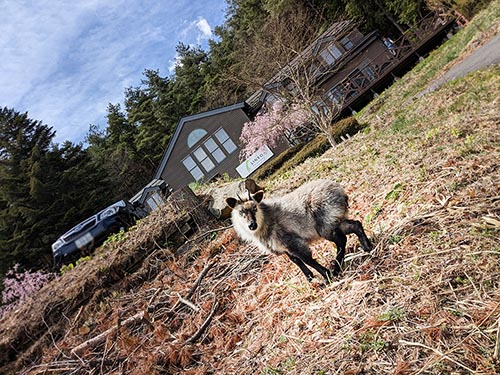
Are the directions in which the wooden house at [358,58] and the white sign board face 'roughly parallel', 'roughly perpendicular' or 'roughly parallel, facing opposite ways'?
roughly parallel

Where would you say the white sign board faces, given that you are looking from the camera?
facing the viewer

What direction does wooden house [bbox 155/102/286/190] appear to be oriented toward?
toward the camera

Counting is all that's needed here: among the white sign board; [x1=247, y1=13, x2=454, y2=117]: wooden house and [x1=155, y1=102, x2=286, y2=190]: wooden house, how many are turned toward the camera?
3

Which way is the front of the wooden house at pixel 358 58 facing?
toward the camera

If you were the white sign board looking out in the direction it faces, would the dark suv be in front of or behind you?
in front

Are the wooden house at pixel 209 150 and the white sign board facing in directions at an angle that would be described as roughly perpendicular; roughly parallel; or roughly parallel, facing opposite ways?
roughly parallel

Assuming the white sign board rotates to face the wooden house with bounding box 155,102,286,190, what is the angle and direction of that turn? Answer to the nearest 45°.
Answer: approximately 135° to its right

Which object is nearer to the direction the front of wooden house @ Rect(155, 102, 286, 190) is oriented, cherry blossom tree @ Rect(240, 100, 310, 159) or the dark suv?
the dark suv

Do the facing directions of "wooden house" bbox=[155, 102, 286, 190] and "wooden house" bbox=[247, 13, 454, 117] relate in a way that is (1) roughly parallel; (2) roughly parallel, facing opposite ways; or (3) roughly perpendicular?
roughly parallel

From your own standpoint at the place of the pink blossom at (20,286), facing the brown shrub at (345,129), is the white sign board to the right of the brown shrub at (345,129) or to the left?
left

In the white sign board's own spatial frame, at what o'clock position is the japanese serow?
The japanese serow is roughly at 12 o'clock from the white sign board.

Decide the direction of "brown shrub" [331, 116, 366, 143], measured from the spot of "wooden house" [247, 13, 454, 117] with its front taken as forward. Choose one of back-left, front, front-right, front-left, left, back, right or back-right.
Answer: front

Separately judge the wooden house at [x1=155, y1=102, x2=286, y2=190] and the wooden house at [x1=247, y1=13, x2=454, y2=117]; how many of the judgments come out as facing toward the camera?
2
